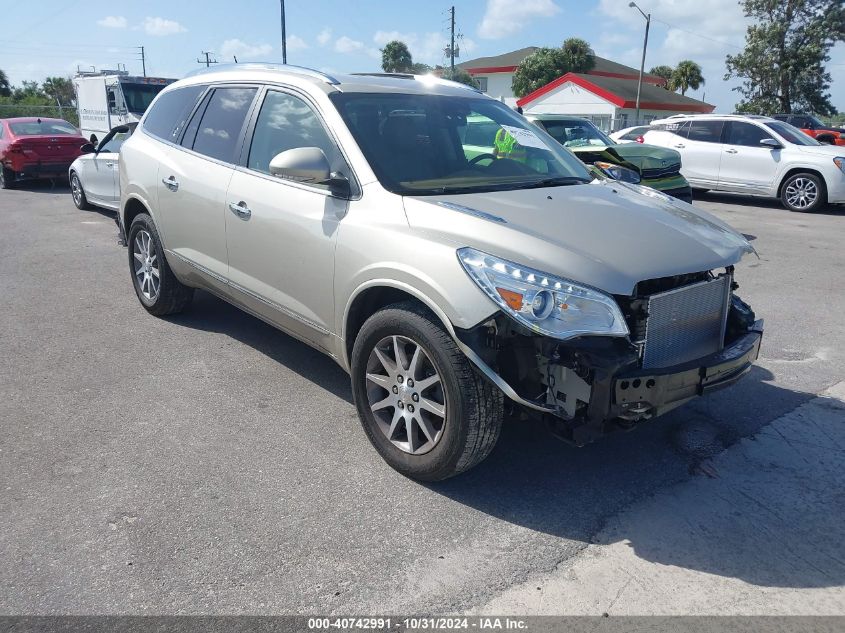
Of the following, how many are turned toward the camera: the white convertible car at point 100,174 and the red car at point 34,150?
0

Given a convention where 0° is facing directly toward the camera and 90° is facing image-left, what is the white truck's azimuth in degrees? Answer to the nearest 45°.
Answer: approximately 315°

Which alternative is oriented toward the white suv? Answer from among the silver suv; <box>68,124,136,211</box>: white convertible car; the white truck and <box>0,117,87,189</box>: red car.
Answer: the white truck

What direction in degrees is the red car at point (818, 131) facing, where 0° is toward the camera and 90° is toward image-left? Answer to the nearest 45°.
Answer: approximately 315°

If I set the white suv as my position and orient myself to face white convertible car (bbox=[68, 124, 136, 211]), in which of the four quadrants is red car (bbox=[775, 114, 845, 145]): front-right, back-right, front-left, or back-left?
back-right

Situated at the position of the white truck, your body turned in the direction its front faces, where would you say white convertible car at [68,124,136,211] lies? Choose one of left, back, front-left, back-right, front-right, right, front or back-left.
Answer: front-right

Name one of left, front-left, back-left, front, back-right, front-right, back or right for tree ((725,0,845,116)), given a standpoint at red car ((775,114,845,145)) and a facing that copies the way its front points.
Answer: back-left

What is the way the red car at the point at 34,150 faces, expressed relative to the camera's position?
facing away from the viewer and to the left of the viewer

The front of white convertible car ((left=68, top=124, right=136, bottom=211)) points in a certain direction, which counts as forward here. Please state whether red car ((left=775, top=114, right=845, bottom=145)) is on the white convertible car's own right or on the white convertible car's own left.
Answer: on the white convertible car's own right

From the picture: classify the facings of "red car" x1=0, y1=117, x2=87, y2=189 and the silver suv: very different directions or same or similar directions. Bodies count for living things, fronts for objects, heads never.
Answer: very different directions

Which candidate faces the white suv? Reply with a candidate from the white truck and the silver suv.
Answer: the white truck
